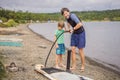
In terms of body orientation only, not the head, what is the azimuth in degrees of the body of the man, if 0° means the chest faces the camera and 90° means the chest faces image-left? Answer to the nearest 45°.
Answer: approximately 45°
